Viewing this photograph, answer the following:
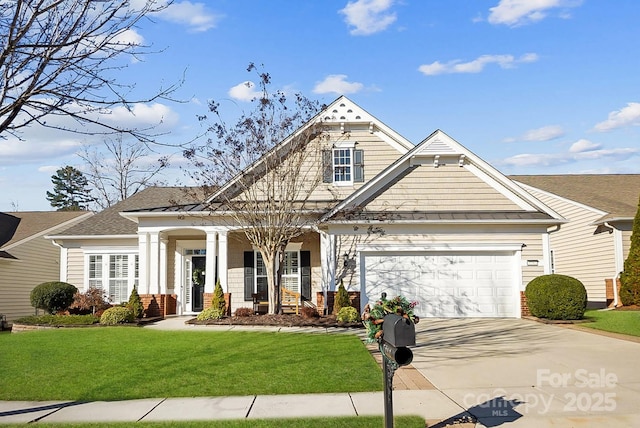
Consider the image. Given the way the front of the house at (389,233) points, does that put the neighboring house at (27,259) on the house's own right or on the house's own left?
on the house's own right

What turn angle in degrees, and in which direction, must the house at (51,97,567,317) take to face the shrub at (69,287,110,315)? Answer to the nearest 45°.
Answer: approximately 90° to its right

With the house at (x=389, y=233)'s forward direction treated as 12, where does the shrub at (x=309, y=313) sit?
The shrub is roughly at 2 o'clock from the house.

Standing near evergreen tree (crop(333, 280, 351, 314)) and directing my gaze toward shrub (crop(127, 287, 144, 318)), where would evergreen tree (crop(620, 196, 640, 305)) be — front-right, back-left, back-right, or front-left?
back-right

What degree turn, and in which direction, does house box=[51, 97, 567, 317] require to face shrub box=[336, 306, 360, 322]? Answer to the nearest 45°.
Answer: approximately 45° to its right

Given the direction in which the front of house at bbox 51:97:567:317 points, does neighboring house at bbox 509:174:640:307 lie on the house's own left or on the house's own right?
on the house's own left

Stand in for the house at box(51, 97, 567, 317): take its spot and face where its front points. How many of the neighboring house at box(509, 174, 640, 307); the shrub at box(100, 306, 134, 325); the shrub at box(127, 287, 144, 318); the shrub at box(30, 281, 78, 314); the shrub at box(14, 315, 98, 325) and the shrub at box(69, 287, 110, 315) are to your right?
5

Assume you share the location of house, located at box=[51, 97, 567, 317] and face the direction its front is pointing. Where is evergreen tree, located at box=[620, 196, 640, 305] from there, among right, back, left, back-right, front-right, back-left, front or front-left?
left

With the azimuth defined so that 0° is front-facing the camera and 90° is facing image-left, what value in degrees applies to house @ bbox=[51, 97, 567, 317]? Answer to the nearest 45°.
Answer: approximately 0°

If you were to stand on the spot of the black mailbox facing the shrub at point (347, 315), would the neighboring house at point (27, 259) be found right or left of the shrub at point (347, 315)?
left

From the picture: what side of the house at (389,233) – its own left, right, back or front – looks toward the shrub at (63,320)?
right

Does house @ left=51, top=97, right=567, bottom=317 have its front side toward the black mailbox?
yes

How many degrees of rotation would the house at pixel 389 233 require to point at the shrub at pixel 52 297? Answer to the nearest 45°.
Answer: approximately 90° to its right

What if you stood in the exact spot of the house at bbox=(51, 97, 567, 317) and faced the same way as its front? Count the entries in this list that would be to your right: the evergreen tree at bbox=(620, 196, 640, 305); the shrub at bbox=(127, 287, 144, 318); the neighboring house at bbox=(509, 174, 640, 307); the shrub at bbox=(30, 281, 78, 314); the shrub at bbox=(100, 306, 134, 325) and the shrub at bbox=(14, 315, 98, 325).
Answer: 4
